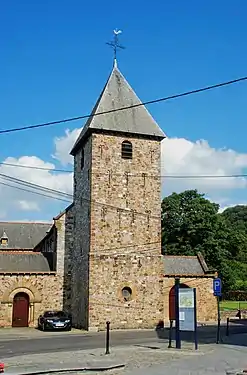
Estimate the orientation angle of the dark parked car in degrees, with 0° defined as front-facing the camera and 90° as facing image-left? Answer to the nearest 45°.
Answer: approximately 315°

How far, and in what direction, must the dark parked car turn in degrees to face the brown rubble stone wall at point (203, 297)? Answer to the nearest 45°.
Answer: approximately 90° to its left

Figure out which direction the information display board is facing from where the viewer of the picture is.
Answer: facing the viewer

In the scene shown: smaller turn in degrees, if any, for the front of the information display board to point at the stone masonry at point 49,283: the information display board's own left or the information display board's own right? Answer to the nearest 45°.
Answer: approximately 135° to the information display board's own right

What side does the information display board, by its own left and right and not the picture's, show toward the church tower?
back

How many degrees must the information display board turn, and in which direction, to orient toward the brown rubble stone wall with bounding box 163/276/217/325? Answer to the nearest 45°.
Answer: approximately 180°

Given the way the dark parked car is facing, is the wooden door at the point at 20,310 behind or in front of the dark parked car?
behind

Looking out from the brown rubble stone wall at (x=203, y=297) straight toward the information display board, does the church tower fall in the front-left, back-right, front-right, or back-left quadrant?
front-right

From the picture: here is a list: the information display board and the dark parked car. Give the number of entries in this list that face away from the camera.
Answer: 0

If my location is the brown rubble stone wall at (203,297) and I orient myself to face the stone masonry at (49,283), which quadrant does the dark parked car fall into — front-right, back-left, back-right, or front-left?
front-left

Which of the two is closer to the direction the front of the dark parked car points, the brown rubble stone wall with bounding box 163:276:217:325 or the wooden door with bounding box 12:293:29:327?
the brown rubble stone wall

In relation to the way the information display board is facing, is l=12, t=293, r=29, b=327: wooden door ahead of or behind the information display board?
behind
